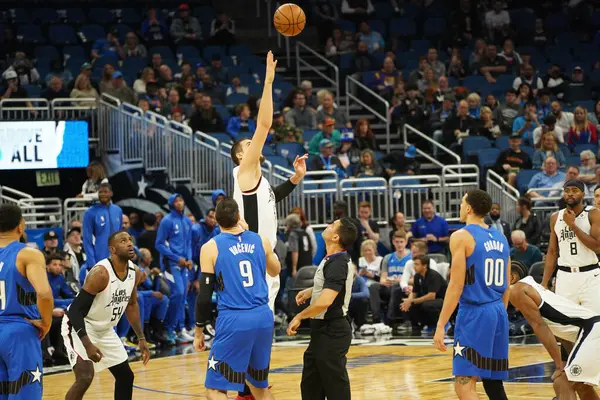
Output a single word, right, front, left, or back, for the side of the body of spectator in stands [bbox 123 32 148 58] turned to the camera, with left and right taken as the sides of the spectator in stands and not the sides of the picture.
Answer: front

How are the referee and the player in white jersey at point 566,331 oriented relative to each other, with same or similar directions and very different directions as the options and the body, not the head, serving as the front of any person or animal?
same or similar directions

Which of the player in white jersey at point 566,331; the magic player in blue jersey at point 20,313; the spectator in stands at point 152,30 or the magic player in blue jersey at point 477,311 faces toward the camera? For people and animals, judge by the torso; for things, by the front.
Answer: the spectator in stands

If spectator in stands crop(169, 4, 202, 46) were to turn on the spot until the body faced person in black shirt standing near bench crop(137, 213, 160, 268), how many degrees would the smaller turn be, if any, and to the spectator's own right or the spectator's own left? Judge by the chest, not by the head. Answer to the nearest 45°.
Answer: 0° — they already face them

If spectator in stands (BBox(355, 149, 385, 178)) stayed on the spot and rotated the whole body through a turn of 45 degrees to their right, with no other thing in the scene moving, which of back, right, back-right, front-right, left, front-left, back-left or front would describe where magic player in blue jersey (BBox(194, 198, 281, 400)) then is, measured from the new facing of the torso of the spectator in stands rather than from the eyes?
front-left

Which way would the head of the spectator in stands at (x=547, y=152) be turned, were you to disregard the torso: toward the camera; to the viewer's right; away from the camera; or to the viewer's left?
toward the camera

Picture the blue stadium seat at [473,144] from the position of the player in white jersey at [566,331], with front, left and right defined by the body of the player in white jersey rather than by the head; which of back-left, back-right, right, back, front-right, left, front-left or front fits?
right

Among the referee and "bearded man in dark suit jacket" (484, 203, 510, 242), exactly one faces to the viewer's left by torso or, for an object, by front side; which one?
the referee

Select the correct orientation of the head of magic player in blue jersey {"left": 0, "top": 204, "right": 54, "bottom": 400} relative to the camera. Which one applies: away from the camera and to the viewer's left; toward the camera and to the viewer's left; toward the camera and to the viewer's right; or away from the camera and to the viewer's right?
away from the camera and to the viewer's right

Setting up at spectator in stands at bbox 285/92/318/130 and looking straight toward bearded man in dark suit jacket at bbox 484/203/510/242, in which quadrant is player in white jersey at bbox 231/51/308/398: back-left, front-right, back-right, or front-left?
front-right

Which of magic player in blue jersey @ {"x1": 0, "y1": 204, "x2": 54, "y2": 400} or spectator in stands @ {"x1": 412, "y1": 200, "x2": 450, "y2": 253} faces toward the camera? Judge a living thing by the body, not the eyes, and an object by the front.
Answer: the spectator in stands

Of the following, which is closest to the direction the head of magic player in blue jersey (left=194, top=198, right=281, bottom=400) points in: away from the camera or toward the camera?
away from the camera

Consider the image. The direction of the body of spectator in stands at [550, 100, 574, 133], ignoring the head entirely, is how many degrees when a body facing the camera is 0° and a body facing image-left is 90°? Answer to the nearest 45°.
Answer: approximately 45°

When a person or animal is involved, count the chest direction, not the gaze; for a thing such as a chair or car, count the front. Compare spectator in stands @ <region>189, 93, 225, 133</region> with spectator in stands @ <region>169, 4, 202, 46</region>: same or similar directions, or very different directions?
same or similar directions

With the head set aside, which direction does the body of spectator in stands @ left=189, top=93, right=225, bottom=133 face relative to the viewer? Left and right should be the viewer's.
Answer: facing the viewer

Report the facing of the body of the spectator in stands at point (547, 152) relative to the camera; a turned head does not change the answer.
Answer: toward the camera

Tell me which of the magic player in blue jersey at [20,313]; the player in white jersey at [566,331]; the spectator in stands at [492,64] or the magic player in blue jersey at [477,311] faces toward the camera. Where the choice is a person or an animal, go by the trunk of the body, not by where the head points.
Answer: the spectator in stands

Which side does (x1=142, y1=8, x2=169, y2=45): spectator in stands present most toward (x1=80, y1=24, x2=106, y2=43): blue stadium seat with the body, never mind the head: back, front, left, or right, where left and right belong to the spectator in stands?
right
